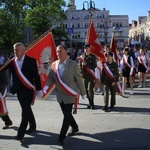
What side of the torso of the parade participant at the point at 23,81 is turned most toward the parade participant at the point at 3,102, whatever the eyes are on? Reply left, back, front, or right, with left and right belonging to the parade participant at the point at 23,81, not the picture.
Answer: right

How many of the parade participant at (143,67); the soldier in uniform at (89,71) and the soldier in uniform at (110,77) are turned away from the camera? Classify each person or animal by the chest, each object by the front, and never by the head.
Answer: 0

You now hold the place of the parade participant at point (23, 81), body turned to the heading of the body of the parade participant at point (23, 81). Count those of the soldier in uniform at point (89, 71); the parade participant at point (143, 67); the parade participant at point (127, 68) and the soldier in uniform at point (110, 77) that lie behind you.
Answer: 4

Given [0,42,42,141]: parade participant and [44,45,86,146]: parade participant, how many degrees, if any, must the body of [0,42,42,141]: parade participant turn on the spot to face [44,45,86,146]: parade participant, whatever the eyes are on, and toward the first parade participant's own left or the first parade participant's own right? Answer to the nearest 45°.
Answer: approximately 135° to the first parade participant's own left

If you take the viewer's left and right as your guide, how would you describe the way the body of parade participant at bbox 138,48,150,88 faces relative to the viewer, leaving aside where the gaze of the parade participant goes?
facing the viewer and to the left of the viewer

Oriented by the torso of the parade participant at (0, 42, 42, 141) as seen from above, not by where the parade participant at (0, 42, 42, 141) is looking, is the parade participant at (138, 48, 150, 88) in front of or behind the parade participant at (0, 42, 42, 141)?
behind

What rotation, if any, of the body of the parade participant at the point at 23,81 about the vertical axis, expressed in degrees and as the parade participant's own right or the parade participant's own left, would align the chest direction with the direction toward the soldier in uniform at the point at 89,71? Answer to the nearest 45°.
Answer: approximately 180°

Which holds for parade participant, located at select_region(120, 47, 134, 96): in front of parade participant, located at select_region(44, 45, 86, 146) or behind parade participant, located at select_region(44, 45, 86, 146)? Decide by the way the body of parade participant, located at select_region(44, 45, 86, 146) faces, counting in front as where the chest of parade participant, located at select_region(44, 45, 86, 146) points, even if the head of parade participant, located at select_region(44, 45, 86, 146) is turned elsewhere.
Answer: behind

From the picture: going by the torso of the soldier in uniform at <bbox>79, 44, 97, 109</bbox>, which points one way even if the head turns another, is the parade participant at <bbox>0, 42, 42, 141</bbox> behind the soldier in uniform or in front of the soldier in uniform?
in front

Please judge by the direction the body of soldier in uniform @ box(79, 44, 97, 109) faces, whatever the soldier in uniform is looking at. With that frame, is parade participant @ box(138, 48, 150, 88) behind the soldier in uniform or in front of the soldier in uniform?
behind

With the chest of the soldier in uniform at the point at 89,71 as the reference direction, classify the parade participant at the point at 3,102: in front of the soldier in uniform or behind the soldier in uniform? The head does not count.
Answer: in front

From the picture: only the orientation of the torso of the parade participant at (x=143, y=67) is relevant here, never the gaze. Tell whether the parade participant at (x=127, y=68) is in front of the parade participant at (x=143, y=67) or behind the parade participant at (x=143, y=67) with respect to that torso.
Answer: in front
